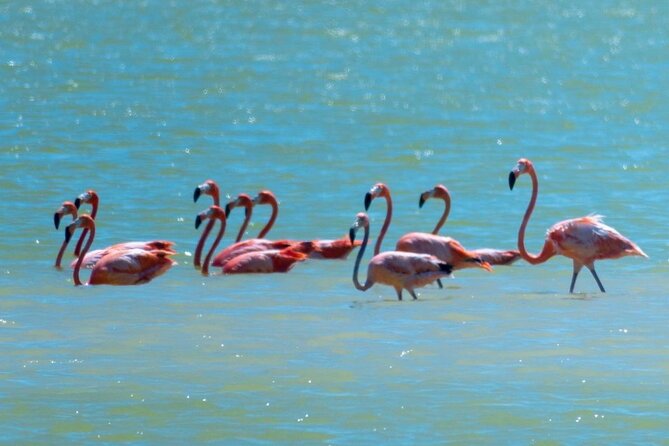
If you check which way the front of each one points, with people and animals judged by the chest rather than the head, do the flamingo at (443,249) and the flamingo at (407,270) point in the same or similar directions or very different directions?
same or similar directions

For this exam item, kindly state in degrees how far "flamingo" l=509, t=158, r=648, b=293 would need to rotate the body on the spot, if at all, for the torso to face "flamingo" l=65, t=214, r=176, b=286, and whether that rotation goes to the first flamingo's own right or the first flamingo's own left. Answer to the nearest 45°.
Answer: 0° — it already faces it

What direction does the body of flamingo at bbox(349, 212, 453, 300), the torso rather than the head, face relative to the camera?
to the viewer's left

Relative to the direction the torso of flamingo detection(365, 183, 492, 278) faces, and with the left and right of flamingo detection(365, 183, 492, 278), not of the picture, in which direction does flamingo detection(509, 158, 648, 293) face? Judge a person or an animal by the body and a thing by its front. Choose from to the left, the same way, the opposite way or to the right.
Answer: the same way

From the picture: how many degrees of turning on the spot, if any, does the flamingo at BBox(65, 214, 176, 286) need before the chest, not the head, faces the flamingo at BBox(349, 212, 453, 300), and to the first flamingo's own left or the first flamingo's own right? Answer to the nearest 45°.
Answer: approximately 135° to the first flamingo's own left

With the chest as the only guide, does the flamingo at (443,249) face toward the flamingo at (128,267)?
yes

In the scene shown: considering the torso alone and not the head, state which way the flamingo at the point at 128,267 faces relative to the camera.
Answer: to the viewer's left

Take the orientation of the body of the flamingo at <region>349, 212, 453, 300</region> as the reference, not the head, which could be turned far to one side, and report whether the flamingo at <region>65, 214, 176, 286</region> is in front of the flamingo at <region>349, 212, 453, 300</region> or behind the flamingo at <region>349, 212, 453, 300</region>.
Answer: in front

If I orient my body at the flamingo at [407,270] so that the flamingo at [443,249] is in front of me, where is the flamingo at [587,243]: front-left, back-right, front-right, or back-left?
front-right

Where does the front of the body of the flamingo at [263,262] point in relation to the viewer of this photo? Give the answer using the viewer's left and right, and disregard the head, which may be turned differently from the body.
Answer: facing to the left of the viewer

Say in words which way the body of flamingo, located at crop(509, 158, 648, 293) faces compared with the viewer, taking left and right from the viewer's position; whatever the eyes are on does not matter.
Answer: facing to the left of the viewer

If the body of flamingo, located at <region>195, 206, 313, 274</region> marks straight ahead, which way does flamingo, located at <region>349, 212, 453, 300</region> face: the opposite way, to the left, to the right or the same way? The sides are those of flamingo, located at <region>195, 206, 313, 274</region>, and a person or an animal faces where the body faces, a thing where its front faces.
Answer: the same way

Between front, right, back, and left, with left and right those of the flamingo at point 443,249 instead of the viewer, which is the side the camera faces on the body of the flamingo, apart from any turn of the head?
left

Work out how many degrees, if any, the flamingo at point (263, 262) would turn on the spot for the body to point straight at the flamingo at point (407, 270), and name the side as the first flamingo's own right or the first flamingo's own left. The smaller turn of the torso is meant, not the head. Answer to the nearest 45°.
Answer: approximately 135° to the first flamingo's own left
